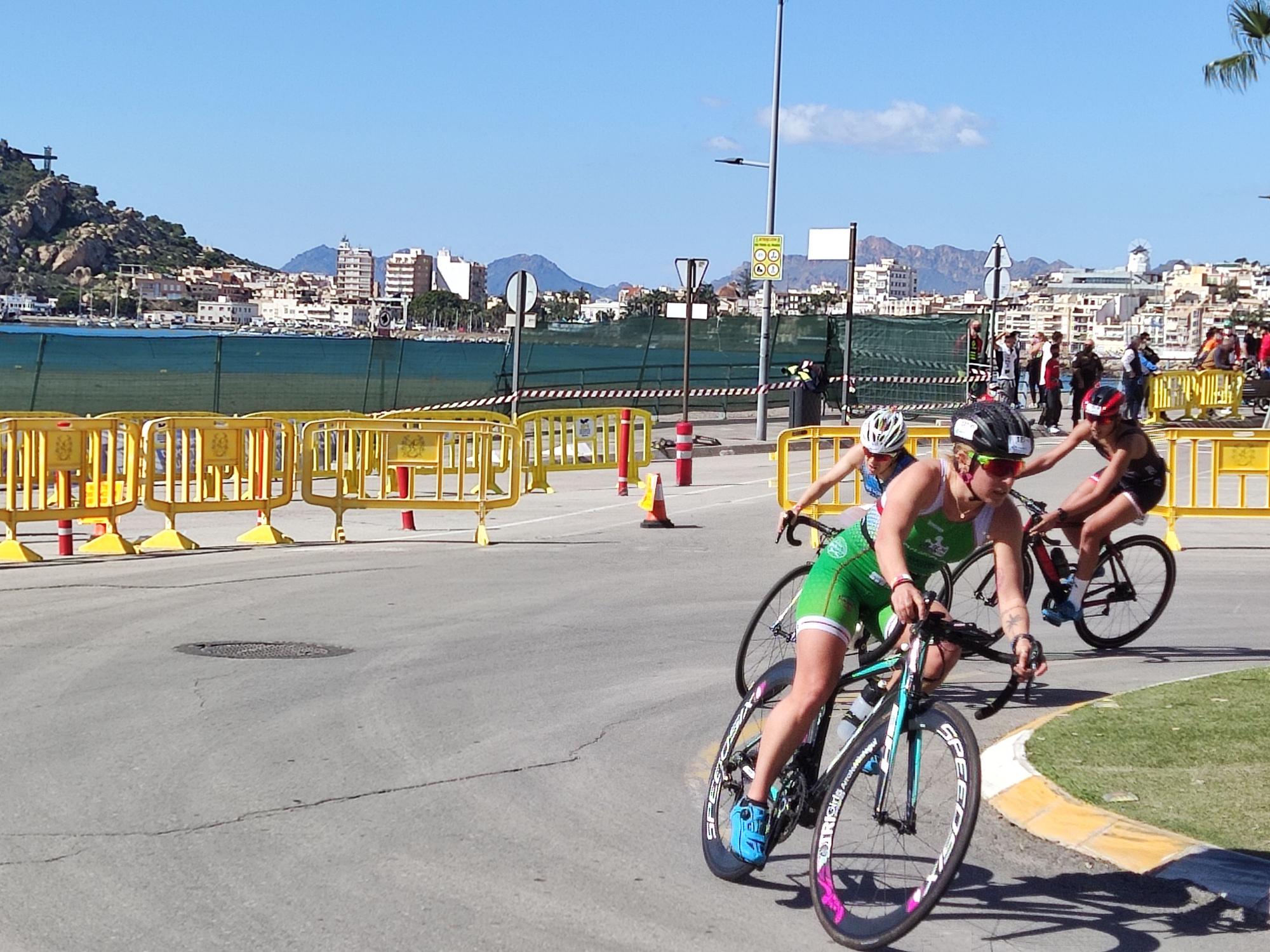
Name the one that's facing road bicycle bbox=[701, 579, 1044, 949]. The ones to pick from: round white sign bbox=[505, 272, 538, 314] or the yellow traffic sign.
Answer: the yellow traffic sign

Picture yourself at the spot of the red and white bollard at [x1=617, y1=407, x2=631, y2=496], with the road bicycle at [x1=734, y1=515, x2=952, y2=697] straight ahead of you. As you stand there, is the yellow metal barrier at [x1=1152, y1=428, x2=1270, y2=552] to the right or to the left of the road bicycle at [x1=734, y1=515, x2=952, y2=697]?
left

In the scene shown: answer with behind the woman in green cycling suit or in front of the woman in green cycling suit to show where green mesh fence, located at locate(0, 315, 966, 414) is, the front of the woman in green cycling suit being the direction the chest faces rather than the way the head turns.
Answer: behind

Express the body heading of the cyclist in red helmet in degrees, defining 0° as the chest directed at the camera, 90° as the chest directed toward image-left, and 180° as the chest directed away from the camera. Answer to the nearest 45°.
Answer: approximately 45°

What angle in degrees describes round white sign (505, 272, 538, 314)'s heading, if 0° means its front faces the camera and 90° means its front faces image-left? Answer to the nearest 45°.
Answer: approximately 180°

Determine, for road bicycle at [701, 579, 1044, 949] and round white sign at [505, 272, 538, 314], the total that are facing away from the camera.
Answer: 1

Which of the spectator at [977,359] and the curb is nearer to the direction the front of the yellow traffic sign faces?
the curb
